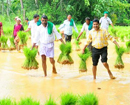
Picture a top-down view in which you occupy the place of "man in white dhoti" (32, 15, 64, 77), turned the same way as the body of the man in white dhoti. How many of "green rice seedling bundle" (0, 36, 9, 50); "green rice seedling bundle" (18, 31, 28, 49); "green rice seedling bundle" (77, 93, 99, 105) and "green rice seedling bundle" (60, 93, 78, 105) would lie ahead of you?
2

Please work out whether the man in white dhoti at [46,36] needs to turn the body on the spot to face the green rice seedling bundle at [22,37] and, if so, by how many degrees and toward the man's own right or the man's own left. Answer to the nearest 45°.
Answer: approximately 180°

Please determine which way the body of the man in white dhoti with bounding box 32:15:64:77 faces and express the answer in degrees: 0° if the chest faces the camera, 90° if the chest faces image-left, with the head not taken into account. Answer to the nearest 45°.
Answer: approximately 0°

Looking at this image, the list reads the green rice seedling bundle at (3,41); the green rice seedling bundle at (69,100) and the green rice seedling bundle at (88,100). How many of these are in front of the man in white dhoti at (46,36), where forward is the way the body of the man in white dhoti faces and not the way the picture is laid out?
2

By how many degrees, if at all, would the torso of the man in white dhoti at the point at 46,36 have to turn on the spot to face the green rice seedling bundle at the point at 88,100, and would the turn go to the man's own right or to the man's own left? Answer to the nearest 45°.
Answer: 0° — they already face it

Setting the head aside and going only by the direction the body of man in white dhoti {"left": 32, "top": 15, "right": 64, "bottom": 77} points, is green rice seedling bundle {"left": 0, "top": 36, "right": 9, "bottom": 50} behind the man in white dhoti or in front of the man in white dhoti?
behind
